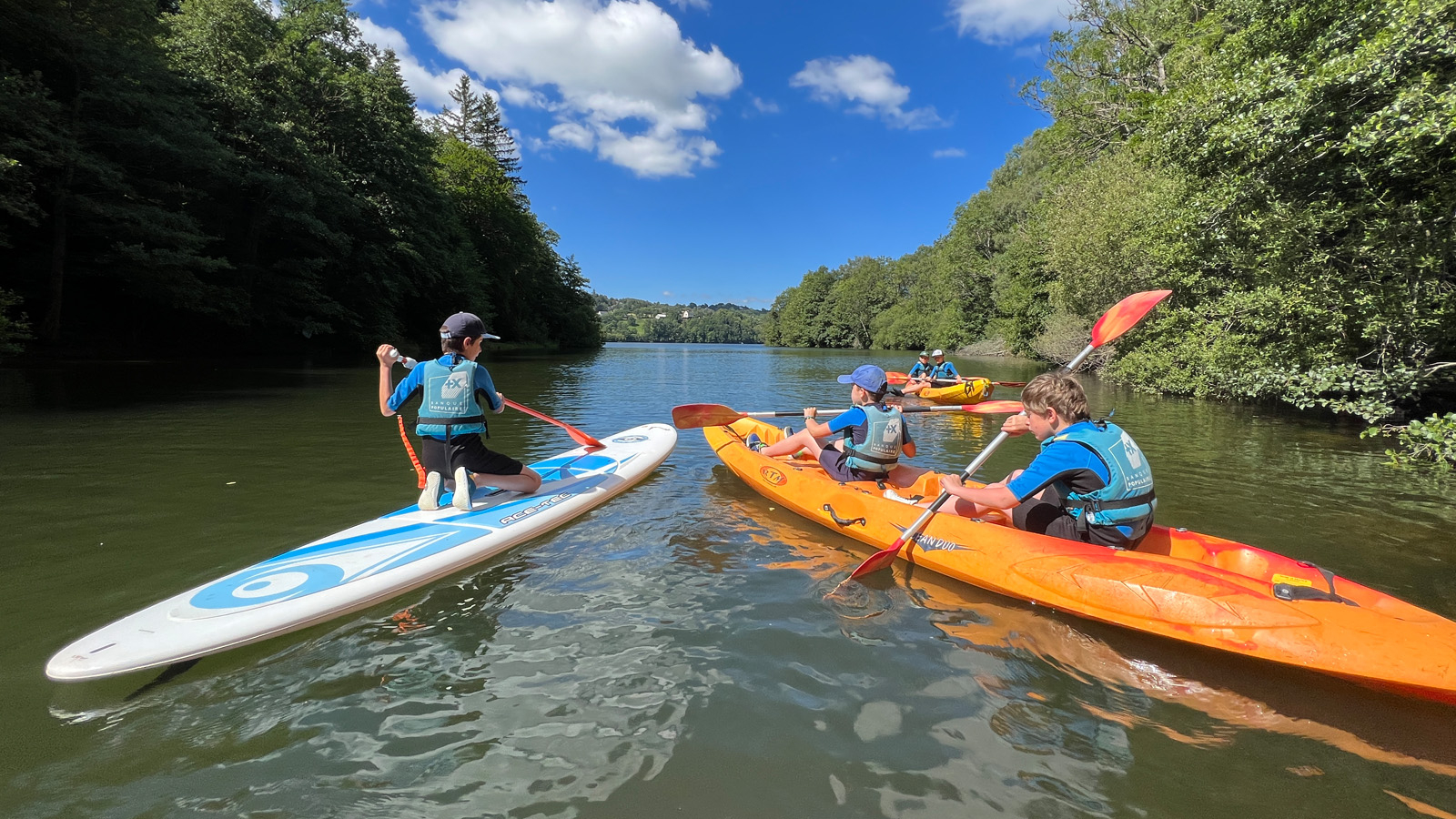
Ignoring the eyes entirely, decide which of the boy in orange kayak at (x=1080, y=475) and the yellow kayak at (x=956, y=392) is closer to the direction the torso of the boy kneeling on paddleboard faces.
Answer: the yellow kayak

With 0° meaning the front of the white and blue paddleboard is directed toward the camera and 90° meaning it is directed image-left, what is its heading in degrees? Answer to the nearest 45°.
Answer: approximately 225°

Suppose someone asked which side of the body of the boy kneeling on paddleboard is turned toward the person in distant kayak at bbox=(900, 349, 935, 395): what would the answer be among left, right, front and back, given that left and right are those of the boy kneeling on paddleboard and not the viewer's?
front

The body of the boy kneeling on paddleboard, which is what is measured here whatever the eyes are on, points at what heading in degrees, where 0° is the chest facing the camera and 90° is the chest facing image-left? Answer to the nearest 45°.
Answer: approximately 225°

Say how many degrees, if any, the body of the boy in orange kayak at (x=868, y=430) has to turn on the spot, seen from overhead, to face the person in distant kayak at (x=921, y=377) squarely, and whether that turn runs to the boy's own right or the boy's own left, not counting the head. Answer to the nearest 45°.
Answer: approximately 45° to the boy's own right

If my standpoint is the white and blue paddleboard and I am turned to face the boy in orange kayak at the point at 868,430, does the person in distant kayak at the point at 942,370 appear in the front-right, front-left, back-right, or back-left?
front-left

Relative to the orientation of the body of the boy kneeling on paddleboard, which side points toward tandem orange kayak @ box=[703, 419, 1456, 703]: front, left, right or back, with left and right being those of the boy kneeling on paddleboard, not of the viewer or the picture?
right

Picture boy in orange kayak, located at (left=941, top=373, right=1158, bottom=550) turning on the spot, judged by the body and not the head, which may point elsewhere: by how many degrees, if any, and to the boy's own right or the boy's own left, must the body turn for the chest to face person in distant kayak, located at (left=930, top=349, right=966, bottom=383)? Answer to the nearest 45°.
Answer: approximately 45° to the boy's own right

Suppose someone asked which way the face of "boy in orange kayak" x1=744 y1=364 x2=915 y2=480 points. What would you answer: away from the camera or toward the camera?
away from the camera

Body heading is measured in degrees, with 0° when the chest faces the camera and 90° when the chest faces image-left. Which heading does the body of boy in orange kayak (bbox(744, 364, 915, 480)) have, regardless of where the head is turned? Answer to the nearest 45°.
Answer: approximately 135°

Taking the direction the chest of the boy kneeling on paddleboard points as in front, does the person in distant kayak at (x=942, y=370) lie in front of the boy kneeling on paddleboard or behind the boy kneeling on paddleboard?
in front

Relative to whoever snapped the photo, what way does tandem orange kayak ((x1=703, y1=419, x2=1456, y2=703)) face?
facing away from the viewer and to the left of the viewer

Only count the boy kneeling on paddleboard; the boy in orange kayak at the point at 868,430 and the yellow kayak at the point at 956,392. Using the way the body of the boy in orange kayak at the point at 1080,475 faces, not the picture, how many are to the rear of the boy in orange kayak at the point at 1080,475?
0

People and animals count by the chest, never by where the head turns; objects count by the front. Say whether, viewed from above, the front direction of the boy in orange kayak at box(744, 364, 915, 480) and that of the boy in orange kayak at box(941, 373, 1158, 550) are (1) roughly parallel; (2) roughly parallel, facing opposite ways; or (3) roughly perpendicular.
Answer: roughly parallel

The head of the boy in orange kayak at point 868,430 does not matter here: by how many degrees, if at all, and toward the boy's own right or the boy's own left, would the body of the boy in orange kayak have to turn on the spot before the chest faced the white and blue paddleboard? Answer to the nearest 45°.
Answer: approximately 90° to the boy's own left

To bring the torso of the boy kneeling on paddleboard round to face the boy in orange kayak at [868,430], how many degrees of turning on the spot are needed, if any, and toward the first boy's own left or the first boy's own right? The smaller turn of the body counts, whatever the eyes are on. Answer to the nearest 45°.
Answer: approximately 45° to the first boy's own right
